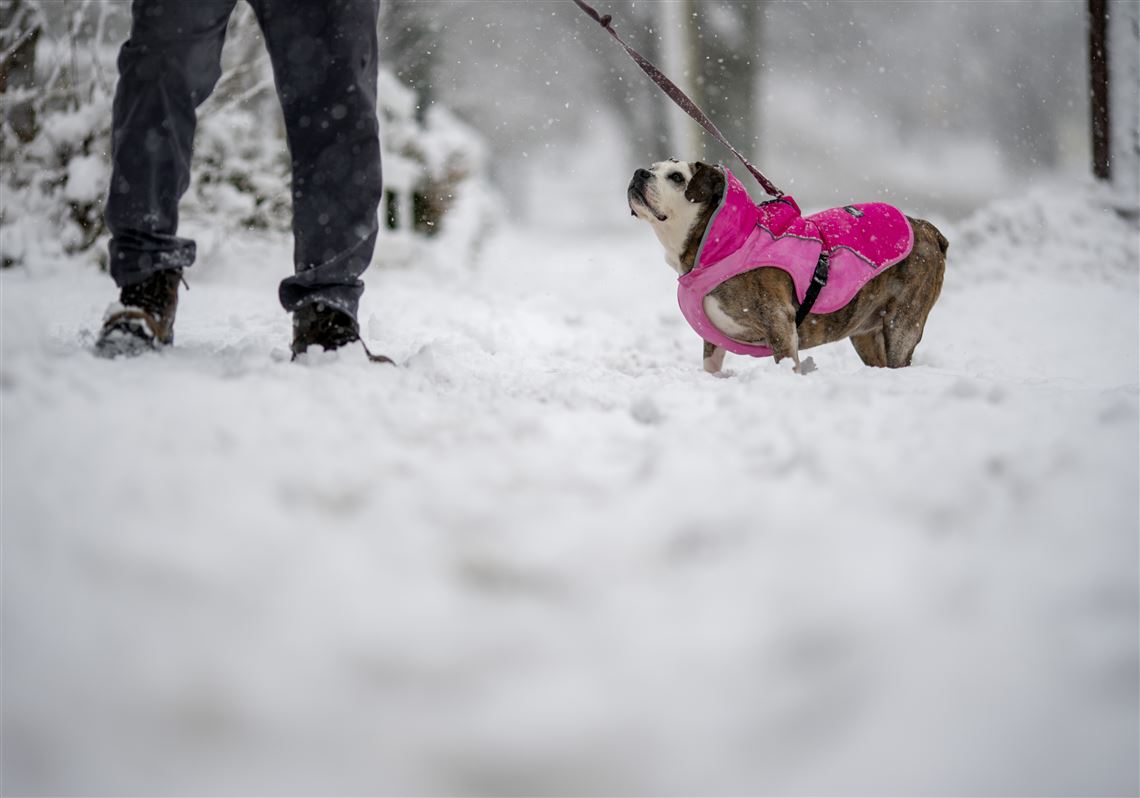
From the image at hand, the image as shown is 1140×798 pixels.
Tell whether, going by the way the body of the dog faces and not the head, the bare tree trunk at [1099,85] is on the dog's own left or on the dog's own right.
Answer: on the dog's own right

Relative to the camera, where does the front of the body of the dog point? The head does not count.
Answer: to the viewer's left

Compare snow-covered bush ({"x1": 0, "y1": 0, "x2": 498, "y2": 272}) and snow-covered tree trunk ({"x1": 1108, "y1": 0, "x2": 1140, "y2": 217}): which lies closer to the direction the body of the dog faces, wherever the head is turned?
the snow-covered bush

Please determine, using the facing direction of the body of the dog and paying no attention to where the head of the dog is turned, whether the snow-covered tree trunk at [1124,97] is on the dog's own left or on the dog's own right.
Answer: on the dog's own right

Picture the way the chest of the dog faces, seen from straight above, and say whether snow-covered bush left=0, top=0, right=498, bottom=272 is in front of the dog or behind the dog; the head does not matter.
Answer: in front

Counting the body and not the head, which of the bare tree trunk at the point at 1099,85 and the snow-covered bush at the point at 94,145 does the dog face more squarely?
the snow-covered bush
